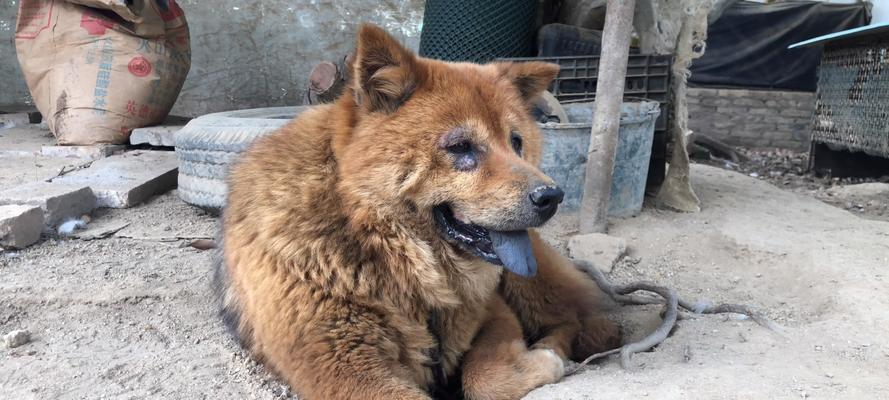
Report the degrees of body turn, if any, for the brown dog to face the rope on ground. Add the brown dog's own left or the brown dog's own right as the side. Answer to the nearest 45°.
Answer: approximately 90° to the brown dog's own left

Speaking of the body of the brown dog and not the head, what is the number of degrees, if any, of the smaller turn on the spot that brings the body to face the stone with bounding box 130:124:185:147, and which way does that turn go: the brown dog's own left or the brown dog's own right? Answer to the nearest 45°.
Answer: approximately 180°

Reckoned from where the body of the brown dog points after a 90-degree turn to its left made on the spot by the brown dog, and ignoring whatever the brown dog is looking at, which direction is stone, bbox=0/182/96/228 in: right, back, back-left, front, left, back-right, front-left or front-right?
left

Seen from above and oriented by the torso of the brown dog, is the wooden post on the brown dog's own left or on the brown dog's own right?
on the brown dog's own left

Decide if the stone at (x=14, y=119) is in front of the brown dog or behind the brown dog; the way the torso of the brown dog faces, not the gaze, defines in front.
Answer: behind

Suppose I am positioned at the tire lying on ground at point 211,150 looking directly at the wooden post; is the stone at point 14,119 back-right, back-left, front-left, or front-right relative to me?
back-left

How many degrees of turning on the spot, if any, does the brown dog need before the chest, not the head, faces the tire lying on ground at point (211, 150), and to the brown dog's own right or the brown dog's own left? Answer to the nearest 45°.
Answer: approximately 180°

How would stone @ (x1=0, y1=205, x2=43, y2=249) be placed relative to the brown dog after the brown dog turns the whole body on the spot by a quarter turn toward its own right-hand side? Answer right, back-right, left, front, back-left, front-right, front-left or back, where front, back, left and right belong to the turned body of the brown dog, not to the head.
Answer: right

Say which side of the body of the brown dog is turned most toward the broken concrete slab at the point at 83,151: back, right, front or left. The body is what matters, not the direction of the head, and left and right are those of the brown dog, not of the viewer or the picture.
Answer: back

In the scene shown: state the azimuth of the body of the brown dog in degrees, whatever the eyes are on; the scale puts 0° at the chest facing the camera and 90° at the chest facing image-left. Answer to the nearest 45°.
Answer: approximately 315°
